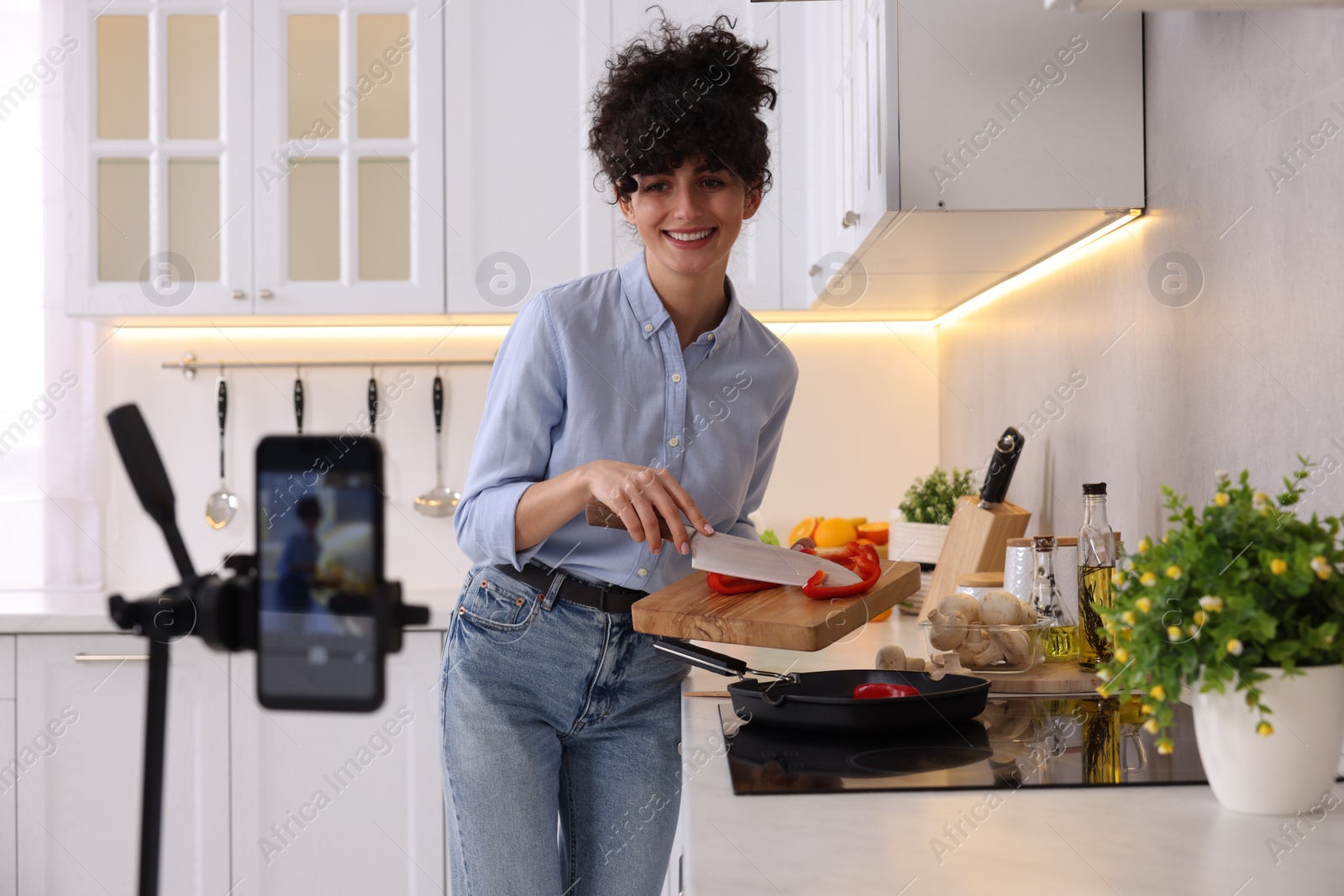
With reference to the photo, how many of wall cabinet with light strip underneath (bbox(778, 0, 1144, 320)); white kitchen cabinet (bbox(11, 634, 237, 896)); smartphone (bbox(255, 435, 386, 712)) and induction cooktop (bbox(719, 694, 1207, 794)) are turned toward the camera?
2

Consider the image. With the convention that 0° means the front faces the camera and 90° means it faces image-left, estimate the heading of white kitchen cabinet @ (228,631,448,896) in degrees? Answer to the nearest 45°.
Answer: approximately 0°

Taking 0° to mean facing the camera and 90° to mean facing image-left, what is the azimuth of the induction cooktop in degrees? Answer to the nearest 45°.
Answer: approximately 90°

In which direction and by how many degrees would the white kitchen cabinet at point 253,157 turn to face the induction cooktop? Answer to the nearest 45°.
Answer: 0° — it already faces it

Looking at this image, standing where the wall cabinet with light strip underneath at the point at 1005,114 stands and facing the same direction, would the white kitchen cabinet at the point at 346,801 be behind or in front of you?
in front

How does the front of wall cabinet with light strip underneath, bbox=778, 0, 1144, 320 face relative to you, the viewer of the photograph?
facing to the left of the viewer

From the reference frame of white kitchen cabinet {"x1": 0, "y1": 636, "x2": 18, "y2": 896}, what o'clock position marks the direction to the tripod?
The tripod is roughly at 12 o'clock from the white kitchen cabinet.

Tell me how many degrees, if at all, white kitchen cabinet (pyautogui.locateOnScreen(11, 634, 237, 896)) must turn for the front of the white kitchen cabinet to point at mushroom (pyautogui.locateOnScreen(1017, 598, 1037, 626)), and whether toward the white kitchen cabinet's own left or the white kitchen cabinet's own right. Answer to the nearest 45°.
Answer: approximately 45° to the white kitchen cabinet's own left

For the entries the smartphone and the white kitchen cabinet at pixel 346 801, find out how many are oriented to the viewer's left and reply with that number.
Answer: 0

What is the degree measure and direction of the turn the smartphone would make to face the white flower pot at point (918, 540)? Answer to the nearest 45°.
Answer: approximately 135° to its left

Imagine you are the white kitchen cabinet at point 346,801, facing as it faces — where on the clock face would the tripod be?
The tripod is roughly at 12 o'clock from the white kitchen cabinet.
